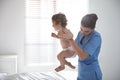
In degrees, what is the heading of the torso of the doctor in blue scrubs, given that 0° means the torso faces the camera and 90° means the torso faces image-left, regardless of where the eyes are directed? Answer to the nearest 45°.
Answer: approximately 45°
